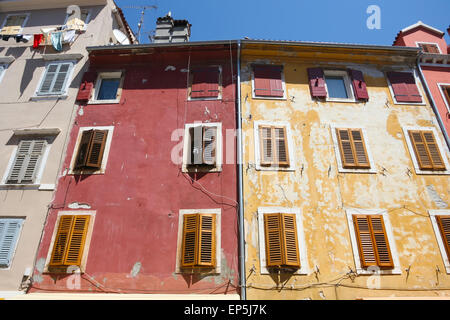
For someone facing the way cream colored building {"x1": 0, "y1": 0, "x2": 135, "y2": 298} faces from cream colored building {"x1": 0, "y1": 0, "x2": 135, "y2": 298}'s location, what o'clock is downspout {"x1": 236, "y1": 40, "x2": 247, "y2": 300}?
The downspout is roughly at 10 o'clock from the cream colored building.

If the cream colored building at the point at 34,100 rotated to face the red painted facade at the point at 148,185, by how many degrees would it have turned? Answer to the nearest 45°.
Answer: approximately 45° to its left

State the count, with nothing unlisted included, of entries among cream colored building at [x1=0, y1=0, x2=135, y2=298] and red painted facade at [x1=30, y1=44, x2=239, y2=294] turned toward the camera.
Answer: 2

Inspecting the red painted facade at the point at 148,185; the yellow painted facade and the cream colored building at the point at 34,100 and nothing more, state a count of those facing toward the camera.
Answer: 3

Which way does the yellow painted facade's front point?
toward the camera

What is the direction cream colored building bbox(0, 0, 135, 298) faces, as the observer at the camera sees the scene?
facing the viewer

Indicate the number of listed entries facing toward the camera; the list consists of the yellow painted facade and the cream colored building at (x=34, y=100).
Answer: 2

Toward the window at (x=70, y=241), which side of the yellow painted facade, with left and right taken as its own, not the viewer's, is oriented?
right

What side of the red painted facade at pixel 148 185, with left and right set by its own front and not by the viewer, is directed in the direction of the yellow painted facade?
left

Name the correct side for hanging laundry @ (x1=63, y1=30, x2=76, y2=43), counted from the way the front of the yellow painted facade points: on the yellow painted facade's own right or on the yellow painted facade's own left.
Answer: on the yellow painted facade's own right

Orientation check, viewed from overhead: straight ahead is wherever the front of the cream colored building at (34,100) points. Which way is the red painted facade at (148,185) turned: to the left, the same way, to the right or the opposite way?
the same way
